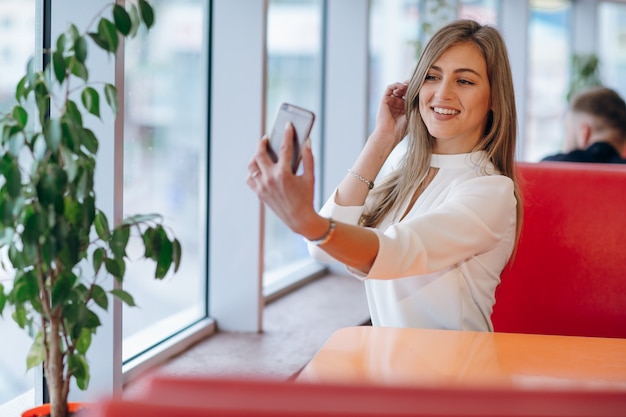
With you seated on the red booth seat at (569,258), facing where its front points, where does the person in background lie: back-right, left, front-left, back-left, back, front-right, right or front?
back

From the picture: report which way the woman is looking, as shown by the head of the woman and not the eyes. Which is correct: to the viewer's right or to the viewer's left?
to the viewer's left

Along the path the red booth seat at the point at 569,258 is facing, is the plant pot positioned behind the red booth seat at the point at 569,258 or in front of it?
in front

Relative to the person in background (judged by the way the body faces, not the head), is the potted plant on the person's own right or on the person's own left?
on the person's own left

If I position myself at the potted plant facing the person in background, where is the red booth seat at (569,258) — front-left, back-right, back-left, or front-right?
front-right

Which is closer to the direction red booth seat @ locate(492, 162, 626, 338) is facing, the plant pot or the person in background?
the plant pot

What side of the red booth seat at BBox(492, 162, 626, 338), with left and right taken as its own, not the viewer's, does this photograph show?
front

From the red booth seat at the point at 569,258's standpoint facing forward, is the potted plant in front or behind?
in front

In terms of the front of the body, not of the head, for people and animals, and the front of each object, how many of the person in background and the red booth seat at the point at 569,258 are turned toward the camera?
1

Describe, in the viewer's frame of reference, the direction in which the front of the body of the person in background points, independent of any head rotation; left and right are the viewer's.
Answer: facing away from the viewer and to the left of the viewer
